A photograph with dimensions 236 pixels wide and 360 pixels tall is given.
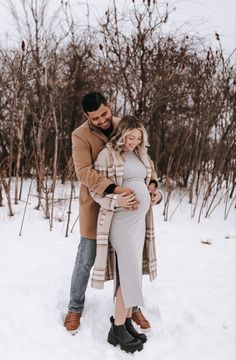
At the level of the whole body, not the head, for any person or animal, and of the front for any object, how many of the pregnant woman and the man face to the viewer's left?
0

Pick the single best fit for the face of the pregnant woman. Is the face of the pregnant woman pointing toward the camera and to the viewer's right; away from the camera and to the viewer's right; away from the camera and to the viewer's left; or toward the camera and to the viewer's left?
toward the camera and to the viewer's right

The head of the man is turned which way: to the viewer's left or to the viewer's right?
to the viewer's right

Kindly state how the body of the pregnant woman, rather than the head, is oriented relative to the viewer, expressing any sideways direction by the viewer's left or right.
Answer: facing the viewer and to the right of the viewer
